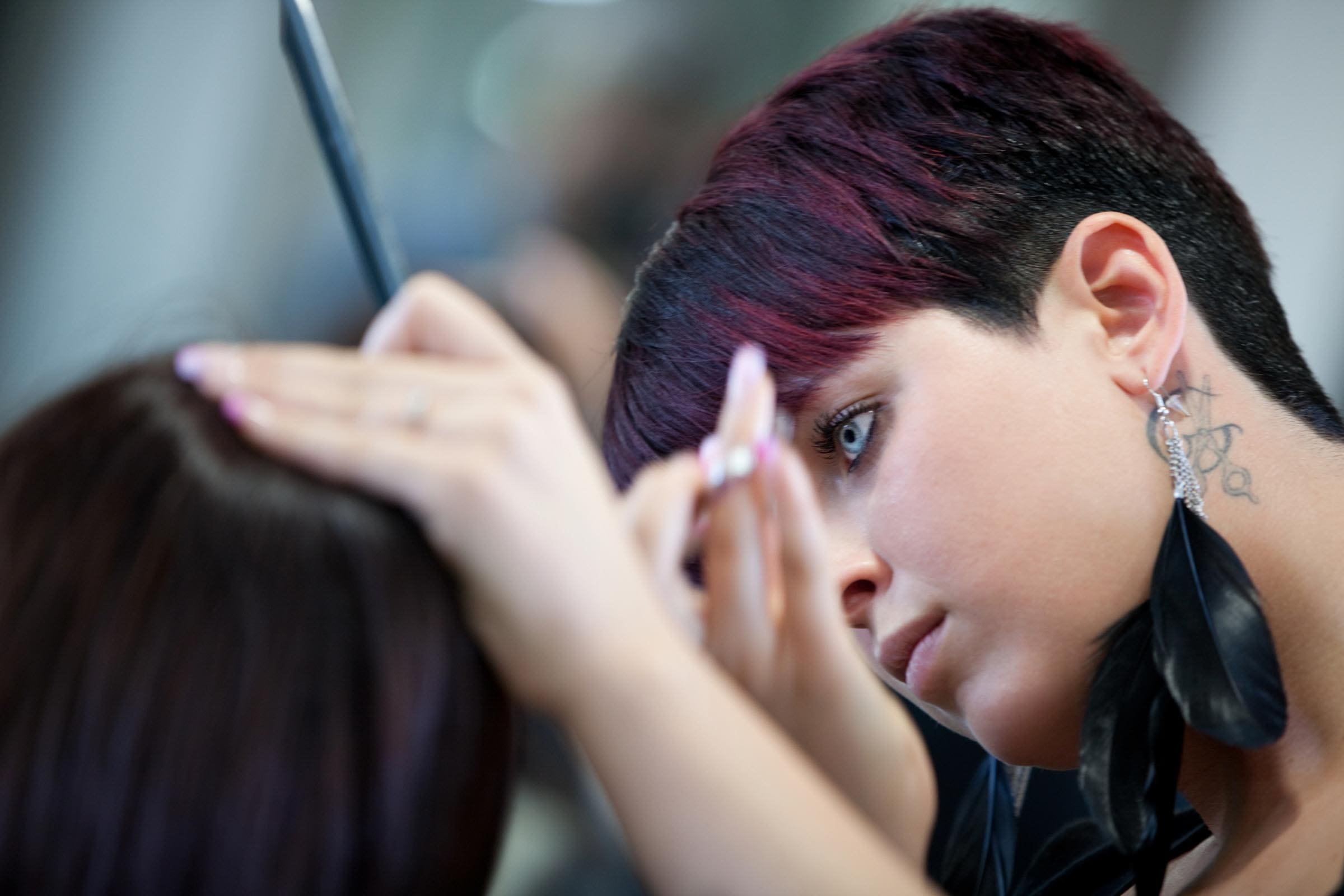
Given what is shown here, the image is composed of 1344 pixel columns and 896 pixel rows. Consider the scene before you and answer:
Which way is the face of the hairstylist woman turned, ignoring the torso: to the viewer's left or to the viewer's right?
to the viewer's left

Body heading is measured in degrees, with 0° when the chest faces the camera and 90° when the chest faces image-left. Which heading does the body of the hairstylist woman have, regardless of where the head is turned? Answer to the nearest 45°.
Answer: approximately 90°
